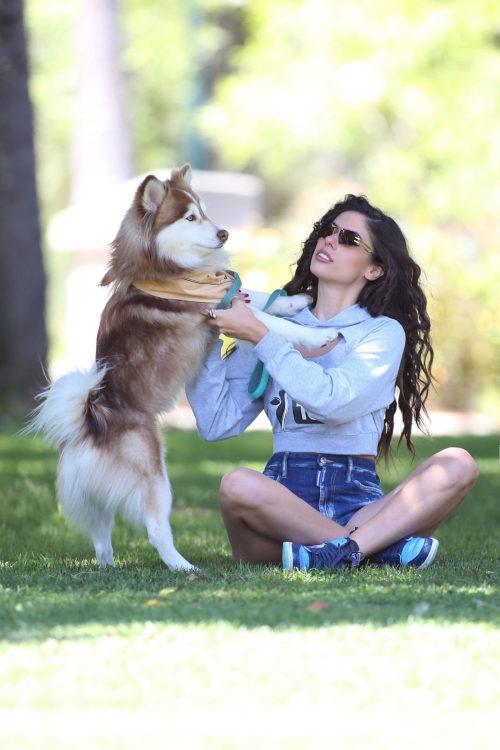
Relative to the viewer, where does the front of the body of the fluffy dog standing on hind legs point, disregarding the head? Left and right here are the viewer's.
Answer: facing to the right of the viewer

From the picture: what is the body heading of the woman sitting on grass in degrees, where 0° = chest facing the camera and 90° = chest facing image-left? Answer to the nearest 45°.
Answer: approximately 45°

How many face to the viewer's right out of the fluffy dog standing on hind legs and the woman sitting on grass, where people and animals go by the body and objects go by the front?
1

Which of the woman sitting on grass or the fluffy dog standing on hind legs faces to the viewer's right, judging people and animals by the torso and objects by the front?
the fluffy dog standing on hind legs

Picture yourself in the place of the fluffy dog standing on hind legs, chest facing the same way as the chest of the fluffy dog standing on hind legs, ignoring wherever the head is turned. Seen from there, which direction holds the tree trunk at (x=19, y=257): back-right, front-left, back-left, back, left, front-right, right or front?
left

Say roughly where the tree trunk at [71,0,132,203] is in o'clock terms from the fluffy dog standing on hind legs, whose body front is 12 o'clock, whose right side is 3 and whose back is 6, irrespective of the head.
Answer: The tree trunk is roughly at 9 o'clock from the fluffy dog standing on hind legs.

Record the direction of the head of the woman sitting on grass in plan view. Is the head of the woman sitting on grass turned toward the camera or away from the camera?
toward the camera
